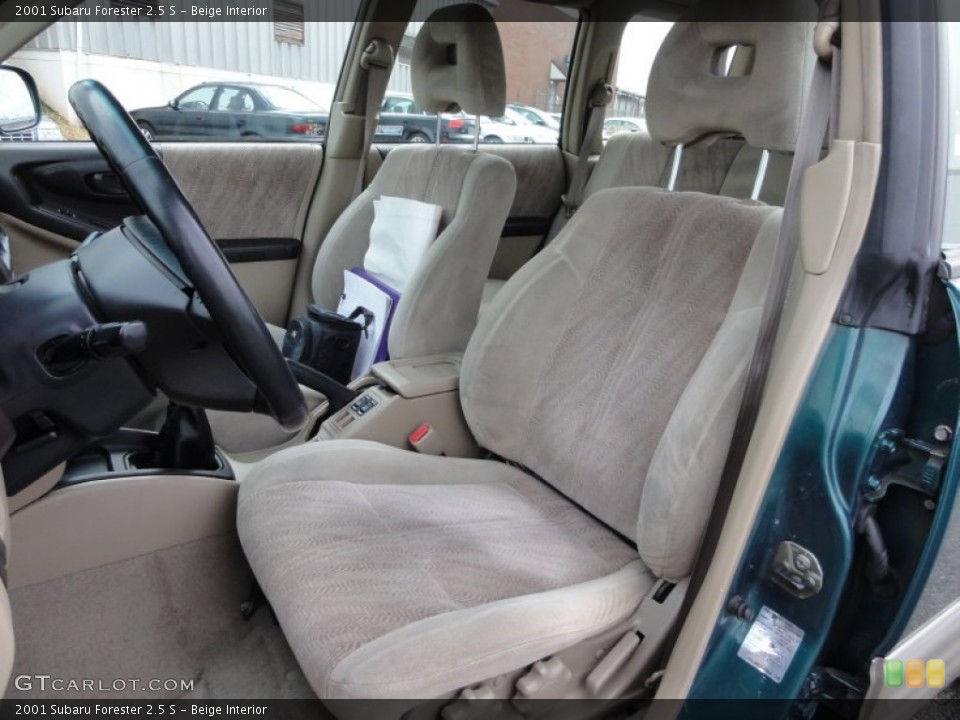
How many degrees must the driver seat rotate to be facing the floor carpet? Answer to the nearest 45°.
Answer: approximately 45° to its right

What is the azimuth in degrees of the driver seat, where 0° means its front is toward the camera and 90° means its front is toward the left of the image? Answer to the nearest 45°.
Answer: approximately 45°

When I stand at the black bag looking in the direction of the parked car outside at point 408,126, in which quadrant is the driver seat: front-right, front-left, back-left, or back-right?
back-right

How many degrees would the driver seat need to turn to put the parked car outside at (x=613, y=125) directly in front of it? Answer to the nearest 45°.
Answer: approximately 135° to its right
